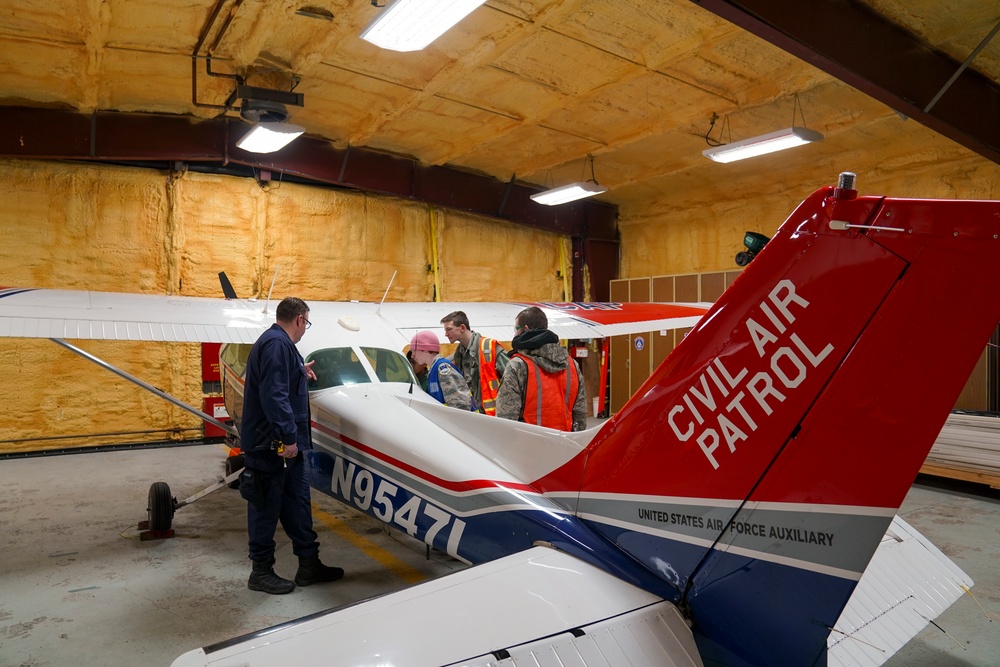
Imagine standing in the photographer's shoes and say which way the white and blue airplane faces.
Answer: facing away from the viewer and to the left of the viewer

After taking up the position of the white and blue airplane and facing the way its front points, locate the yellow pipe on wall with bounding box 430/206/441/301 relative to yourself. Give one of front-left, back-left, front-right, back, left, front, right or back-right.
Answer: front-right

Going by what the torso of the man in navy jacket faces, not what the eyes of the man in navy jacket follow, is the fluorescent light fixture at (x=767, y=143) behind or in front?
in front

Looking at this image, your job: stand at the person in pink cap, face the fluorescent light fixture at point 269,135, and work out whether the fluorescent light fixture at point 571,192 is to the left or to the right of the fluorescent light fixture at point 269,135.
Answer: right

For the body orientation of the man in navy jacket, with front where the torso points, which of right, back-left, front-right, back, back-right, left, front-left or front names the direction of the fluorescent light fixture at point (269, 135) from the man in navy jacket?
left

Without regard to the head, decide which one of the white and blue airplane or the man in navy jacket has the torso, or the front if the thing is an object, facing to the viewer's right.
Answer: the man in navy jacket

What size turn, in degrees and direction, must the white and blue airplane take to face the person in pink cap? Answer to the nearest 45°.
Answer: approximately 45° to its right

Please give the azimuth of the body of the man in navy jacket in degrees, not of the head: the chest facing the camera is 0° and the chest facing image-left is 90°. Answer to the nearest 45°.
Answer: approximately 270°
